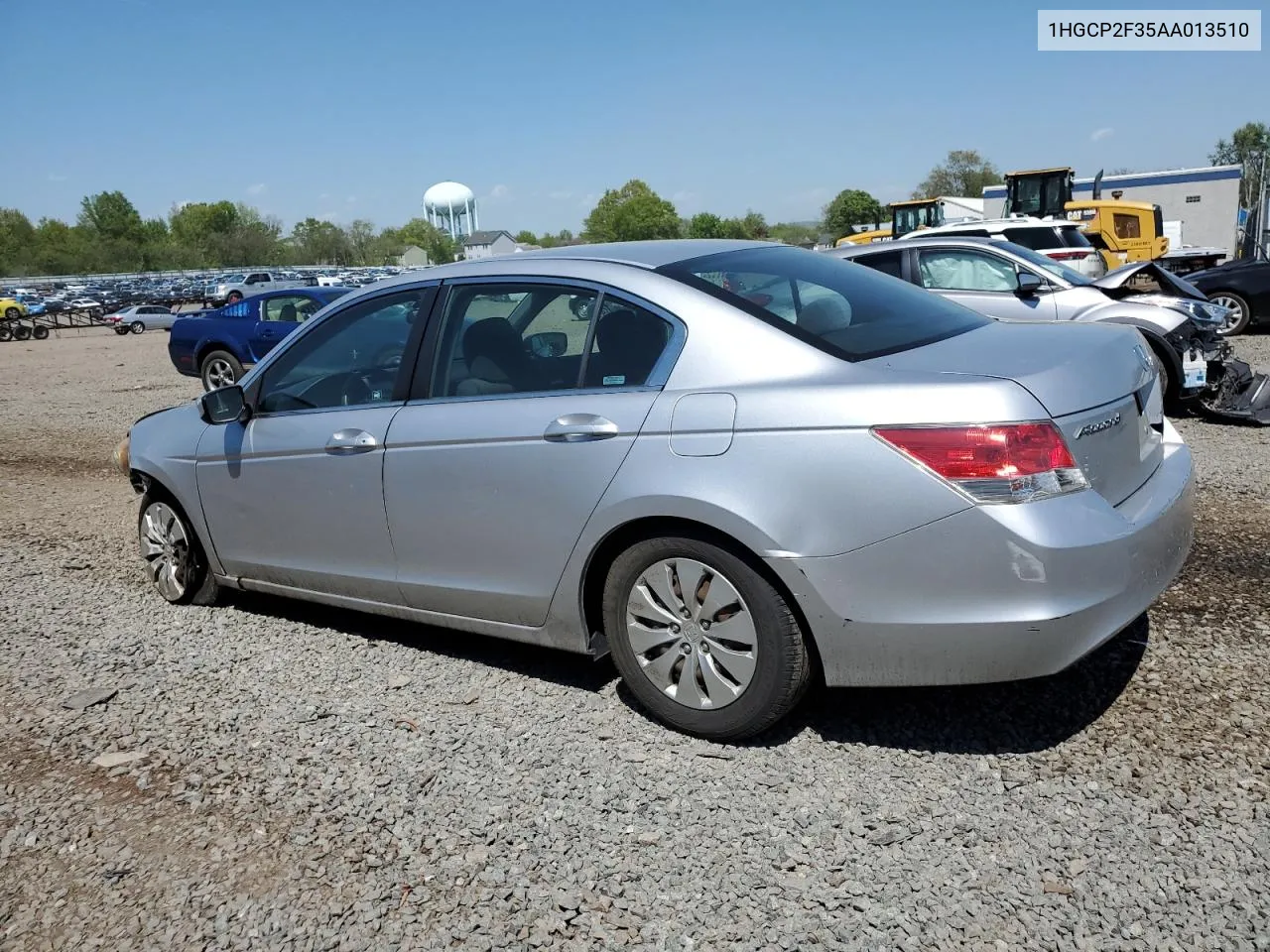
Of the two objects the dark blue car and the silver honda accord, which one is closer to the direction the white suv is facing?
the dark blue car

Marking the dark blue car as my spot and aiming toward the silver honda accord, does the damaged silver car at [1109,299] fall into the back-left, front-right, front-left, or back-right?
front-left

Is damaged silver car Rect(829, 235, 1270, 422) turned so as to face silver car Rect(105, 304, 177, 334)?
no

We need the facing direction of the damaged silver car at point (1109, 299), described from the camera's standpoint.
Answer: facing the viewer and to the right of the viewer

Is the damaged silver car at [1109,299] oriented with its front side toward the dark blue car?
no

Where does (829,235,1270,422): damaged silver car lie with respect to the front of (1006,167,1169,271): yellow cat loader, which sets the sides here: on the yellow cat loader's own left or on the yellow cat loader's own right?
on the yellow cat loader's own left

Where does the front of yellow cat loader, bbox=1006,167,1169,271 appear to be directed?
to the viewer's left

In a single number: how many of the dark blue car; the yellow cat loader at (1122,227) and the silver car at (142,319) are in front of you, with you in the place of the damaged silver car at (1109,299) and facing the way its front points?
0

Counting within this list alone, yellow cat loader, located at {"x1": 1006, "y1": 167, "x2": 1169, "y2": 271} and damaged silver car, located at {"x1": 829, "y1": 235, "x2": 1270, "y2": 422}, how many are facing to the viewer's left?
1

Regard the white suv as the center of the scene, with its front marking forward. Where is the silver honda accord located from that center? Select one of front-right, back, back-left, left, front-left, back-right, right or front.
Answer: back-left

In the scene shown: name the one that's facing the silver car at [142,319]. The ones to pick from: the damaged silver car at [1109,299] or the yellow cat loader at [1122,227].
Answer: the yellow cat loader

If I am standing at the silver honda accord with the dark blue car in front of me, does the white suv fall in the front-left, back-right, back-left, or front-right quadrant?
front-right

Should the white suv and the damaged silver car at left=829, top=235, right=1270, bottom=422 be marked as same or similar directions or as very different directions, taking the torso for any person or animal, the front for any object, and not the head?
very different directions

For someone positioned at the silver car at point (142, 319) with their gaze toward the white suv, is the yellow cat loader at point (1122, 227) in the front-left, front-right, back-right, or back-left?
front-left

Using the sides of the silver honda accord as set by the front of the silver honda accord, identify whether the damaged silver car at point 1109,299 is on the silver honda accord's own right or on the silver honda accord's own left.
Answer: on the silver honda accord's own right

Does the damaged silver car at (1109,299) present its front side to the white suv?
no

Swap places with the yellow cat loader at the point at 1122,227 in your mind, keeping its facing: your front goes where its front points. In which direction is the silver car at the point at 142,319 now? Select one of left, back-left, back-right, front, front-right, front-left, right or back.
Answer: front
